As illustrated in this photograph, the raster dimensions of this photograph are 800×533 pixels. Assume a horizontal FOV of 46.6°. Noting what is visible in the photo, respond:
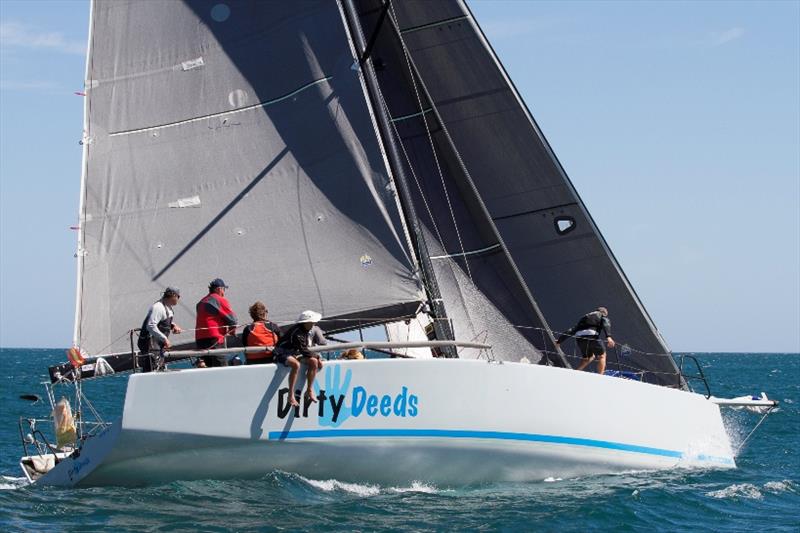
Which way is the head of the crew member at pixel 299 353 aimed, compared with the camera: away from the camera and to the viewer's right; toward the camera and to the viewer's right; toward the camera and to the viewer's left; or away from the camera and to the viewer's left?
toward the camera and to the viewer's right

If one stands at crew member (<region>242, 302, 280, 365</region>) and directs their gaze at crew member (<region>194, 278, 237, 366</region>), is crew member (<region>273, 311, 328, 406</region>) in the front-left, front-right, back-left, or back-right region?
back-left

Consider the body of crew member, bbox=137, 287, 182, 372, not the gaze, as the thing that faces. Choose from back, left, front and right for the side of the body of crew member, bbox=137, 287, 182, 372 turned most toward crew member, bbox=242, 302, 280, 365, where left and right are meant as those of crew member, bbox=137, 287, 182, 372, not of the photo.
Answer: front

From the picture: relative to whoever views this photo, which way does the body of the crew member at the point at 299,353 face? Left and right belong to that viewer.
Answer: facing the viewer and to the right of the viewer

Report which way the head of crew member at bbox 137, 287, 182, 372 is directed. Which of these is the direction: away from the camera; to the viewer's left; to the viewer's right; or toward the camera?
to the viewer's right

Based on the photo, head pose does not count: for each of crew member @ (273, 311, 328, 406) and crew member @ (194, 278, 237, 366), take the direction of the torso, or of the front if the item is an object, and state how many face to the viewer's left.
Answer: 0

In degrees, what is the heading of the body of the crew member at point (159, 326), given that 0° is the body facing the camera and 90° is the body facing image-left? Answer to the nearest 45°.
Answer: approximately 270°

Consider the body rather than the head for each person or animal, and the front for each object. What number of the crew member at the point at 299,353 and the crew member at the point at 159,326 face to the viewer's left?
0

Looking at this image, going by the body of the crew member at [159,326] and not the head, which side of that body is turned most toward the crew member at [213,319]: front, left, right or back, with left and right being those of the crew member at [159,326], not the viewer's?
front
